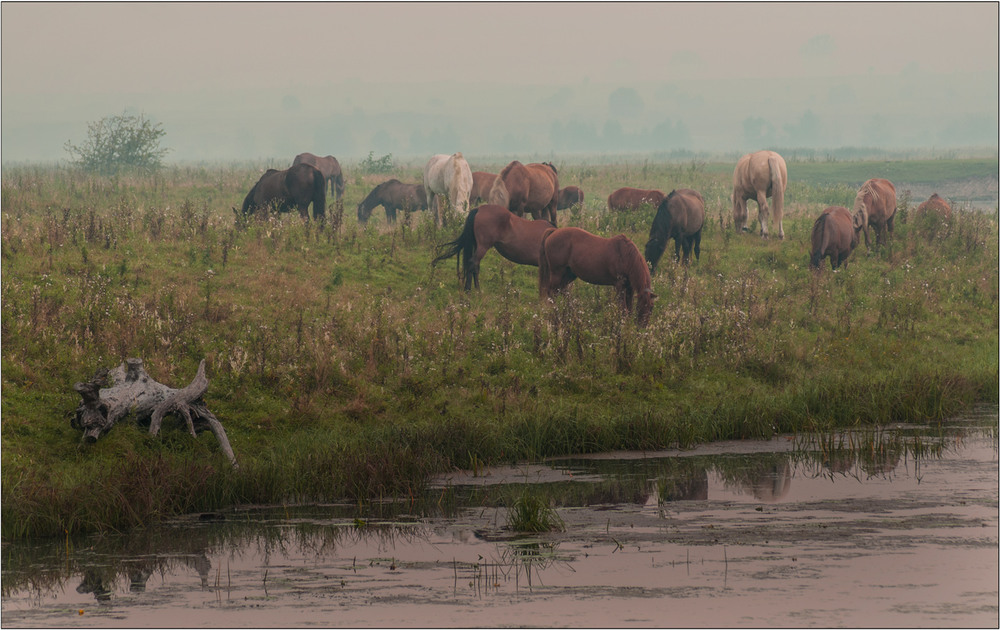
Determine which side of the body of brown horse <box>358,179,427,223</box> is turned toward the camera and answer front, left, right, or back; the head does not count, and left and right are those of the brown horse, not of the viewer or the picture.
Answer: left

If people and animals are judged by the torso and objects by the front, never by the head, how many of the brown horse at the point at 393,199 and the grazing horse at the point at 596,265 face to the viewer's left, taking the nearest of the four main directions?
1

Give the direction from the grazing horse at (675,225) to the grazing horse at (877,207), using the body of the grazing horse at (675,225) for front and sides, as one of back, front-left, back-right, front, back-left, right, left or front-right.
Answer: back

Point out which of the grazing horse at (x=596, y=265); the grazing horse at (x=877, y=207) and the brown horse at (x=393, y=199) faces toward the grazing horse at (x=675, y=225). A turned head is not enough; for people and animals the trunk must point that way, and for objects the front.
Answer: the grazing horse at (x=877, y=207)
